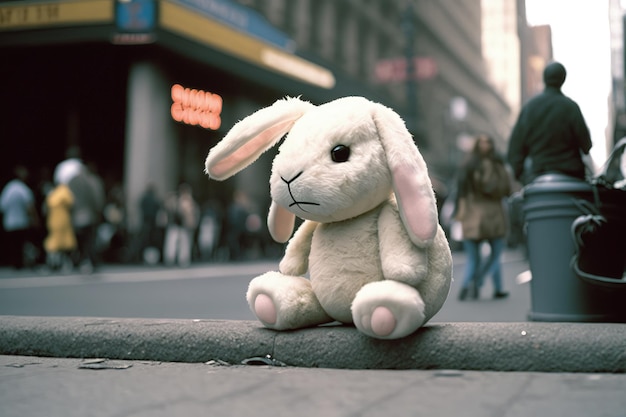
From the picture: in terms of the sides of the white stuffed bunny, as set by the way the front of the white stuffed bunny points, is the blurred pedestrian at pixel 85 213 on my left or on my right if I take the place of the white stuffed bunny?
on my right

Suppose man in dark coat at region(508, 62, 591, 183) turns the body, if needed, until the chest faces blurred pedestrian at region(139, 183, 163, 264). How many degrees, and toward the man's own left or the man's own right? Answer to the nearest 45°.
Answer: approximately 45° to the man's own left

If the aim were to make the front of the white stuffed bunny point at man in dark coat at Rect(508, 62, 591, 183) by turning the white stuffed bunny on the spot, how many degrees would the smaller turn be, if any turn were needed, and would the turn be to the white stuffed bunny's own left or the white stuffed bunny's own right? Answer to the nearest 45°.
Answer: approximately 180°

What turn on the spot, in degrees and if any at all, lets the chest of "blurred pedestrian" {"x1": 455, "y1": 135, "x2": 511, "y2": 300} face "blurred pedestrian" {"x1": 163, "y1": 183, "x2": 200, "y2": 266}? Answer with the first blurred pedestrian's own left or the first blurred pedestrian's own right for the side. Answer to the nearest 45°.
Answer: approximately 135° to the first blurred pedestrian's own right

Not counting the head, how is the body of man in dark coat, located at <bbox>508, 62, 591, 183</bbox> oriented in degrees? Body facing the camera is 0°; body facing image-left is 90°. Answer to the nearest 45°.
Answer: approximately 180°

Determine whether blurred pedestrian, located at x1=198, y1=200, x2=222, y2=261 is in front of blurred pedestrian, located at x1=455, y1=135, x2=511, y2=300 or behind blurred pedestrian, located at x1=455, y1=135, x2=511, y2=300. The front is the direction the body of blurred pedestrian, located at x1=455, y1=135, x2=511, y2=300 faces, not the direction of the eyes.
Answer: behind

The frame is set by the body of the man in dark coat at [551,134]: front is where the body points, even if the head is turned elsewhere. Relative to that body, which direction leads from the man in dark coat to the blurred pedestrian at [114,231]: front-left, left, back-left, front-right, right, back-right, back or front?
front-left

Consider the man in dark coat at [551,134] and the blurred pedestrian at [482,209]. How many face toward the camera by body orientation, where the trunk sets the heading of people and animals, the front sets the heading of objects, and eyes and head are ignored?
1

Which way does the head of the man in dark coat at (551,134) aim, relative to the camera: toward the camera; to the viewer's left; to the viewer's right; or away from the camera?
away from the camera

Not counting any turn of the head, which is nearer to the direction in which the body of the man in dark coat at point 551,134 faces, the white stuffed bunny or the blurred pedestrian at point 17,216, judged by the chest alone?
the blurred pedestrian

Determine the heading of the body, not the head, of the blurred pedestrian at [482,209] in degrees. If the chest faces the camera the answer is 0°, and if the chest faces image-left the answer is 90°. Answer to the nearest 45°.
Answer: approximately 0°

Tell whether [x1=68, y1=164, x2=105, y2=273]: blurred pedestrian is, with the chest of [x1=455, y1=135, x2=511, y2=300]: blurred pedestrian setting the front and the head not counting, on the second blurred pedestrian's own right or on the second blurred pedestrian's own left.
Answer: on the second blurred pedestrian's own right
